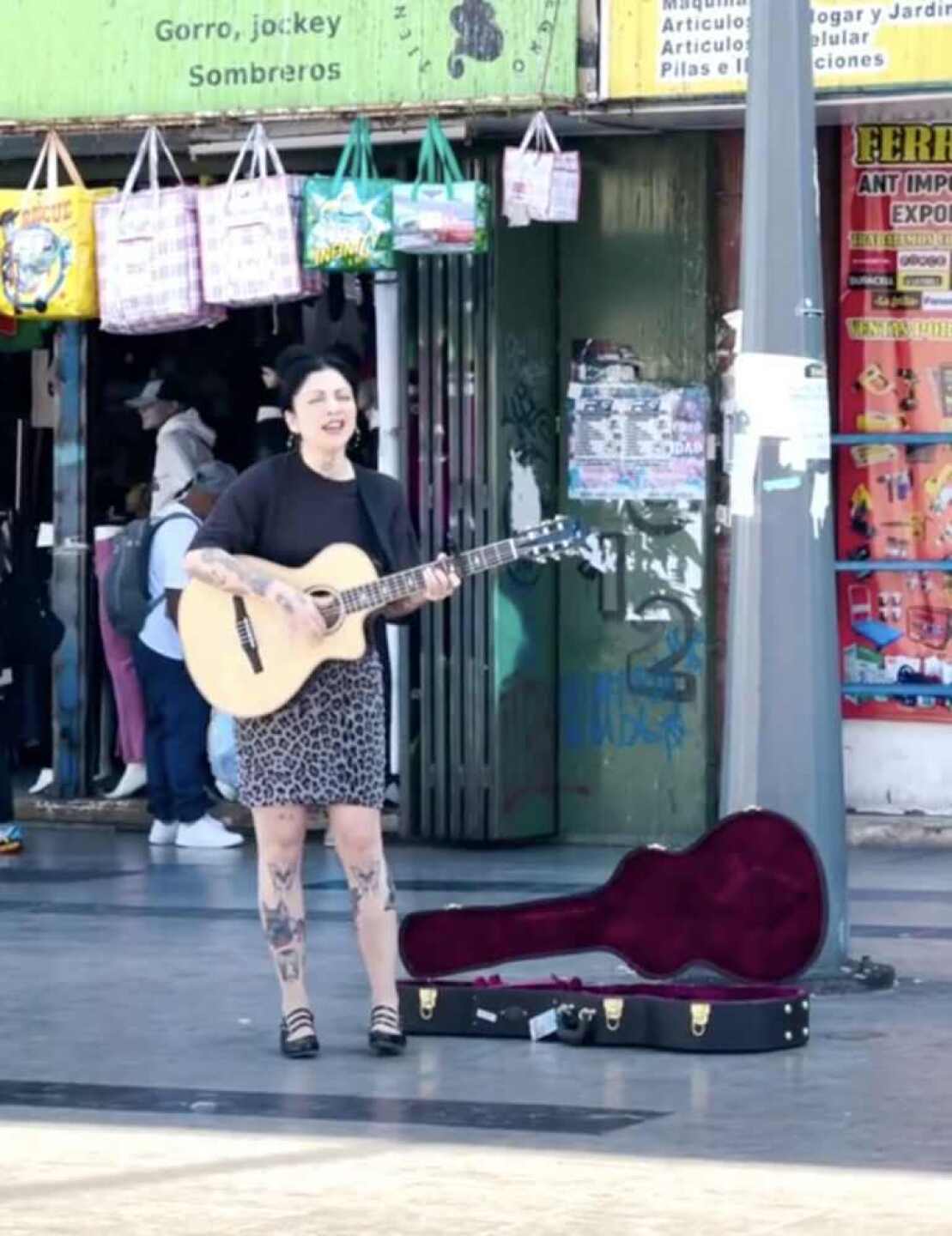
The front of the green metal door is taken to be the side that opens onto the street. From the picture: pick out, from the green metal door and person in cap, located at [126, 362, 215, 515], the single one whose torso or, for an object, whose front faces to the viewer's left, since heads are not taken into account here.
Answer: the person in cap

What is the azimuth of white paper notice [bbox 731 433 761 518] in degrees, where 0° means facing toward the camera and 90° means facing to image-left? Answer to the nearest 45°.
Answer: approximately 0°

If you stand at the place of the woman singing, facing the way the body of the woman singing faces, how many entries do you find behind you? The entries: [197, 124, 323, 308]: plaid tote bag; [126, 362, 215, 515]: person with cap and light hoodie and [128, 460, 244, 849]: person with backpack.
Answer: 3

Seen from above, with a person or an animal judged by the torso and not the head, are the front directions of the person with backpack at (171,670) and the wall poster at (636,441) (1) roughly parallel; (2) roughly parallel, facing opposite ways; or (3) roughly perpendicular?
roughly perpendicular

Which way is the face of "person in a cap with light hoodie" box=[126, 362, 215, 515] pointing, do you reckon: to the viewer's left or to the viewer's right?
to the viewer's left

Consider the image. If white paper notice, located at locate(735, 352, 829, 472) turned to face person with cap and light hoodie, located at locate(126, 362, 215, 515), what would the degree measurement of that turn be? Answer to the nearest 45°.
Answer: approximately 135° to its right

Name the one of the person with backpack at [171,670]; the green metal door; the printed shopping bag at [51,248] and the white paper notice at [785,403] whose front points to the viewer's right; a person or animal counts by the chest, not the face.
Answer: the person with backpack

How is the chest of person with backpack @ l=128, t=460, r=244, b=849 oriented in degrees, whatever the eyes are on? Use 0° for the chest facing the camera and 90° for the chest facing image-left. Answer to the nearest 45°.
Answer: approximately 270°

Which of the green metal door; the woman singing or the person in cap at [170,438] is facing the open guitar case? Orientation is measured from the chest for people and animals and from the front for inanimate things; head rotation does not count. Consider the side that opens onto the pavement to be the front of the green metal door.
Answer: the green metal door
